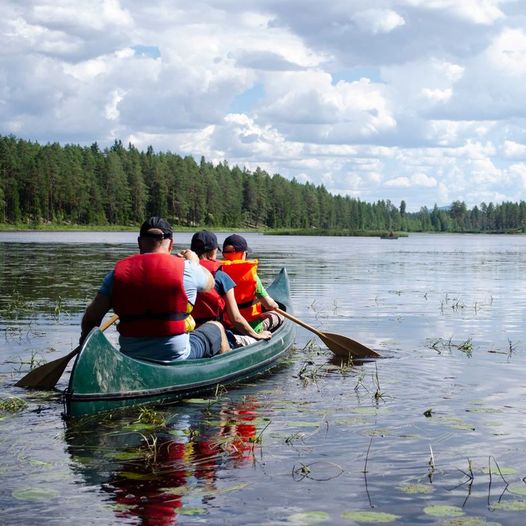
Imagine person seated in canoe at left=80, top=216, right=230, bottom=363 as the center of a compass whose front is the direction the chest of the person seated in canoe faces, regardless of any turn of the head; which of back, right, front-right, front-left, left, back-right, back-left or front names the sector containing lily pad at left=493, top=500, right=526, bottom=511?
right

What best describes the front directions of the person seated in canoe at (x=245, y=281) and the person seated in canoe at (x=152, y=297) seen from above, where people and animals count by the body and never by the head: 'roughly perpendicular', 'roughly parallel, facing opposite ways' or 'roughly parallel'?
roughly parallel

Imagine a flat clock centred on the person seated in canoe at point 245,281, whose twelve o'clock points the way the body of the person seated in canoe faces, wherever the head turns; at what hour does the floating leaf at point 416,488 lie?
The floating leaf is roughly at 4 o'clock from the person seated in canoe.

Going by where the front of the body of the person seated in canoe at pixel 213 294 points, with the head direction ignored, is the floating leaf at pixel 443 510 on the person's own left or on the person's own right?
on the person's own right

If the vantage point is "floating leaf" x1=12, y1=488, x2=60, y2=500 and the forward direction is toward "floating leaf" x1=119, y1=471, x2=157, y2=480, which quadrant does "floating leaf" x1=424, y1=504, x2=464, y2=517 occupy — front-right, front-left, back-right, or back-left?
front-right

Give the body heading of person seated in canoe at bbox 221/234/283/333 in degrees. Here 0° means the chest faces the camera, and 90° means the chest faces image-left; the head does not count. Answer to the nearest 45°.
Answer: approximately 225°

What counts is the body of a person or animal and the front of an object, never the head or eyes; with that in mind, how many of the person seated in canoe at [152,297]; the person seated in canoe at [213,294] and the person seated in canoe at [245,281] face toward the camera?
0

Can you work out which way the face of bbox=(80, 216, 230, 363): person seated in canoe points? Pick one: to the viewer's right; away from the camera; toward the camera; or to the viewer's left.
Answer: away from the camera

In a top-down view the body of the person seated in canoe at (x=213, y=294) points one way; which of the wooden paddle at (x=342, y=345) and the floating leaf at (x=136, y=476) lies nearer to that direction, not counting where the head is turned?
the wooden paddle

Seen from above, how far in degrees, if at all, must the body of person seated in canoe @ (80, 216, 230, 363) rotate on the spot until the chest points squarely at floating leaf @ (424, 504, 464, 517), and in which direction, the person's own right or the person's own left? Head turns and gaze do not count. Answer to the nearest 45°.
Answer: approximately 90° to the person's own right

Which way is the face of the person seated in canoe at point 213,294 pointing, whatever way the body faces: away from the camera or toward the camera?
away from the camera

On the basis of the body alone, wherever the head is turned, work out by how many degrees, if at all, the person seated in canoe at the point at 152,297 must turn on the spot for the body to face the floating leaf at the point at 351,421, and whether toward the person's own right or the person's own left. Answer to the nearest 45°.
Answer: approximately 45° to the person's own right

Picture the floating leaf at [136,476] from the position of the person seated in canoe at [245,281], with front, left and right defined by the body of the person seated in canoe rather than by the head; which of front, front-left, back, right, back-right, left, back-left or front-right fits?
back-right

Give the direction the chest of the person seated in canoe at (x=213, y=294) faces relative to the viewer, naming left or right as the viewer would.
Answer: facing away from the viewer and to the right of the viewer

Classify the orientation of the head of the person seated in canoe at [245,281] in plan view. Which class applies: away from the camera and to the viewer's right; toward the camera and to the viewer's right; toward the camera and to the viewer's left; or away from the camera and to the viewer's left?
away from the camera and to the viewer's right

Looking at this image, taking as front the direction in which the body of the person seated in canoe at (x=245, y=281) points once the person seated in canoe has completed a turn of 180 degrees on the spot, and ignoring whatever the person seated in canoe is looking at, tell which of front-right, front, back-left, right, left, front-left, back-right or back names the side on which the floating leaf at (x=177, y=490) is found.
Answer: front-left

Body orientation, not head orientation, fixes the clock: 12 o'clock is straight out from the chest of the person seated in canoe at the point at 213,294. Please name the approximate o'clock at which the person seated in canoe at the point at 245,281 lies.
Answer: the person seated in canoe at the point at 245,281 is roughly at 11 o'clock from the person seated in canoe at the point at 213,294.

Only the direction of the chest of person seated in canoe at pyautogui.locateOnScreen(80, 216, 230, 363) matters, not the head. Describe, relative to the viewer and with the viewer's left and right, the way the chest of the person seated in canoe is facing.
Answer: facing away from the viewer and to the right of the viewer
